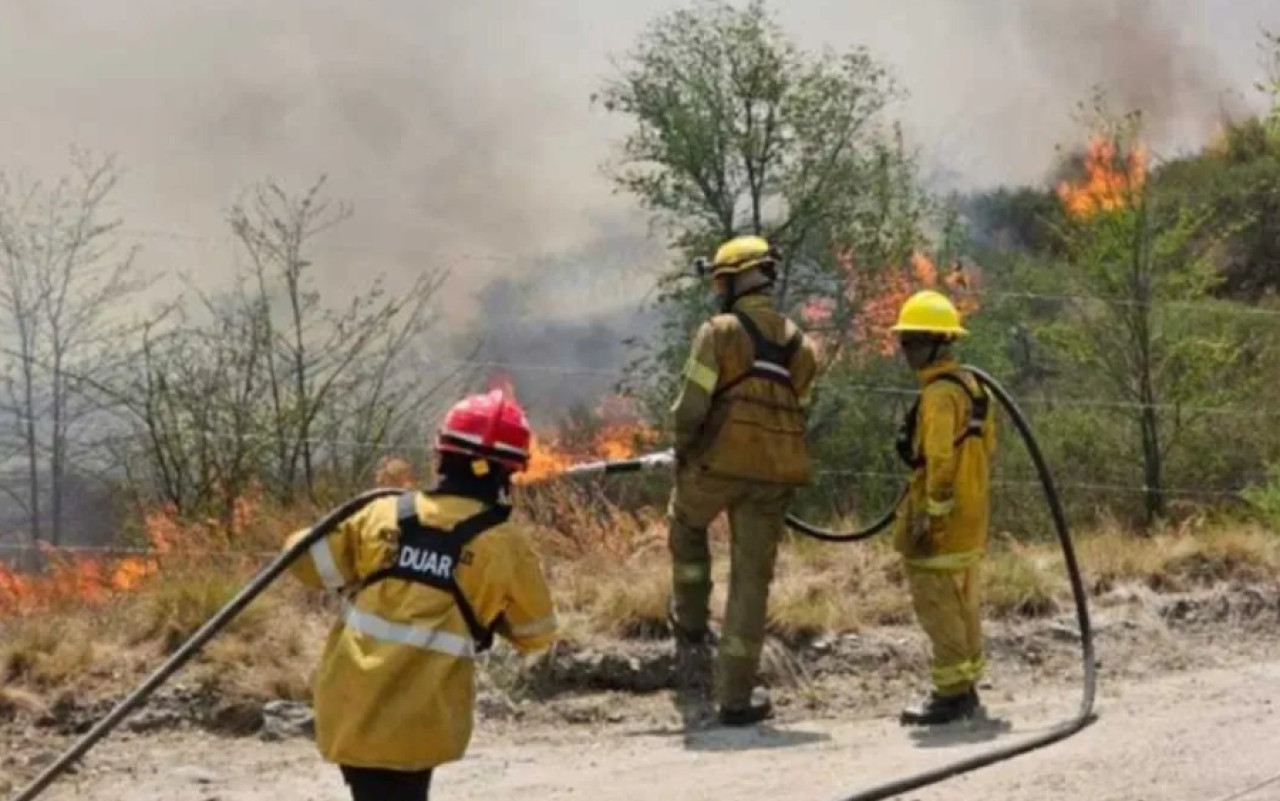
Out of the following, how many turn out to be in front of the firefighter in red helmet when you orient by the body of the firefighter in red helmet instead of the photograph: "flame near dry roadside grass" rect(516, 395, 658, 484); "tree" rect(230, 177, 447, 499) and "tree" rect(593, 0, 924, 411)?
3

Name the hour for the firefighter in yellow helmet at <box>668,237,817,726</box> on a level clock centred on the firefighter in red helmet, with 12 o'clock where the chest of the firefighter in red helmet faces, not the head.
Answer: The firefighter in yellow helmet is roughly at 1 o'clock from the firefighter in red helmet.

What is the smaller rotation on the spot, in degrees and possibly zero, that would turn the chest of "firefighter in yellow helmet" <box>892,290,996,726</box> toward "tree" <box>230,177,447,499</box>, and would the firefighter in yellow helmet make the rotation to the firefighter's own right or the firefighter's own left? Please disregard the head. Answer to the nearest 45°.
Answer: approximately 45° to the firefighter's own right

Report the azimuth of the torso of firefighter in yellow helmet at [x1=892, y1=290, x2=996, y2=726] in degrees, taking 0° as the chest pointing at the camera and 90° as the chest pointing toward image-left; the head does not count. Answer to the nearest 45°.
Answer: approximately 90°

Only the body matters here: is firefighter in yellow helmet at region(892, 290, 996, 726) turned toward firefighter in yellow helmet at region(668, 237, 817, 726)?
yes

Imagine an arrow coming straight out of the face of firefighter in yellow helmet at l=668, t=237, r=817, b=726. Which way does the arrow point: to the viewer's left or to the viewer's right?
to the viewer's left

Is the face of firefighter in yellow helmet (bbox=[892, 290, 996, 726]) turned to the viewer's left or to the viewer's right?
to the viewer's left

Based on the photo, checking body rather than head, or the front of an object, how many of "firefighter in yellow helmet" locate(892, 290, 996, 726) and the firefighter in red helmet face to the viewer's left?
1

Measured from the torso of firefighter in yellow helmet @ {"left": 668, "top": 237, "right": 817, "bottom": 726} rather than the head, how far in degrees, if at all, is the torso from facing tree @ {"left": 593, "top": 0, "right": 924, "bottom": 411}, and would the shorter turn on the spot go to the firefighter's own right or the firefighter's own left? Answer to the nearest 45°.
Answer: approximately 45° to the firefighter's own right

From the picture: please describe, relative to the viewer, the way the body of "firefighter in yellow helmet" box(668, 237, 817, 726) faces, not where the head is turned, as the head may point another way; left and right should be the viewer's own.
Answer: facing away from the viewer and to the left of the viewer

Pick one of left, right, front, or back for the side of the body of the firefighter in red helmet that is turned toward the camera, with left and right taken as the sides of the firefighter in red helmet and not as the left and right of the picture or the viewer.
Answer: back
